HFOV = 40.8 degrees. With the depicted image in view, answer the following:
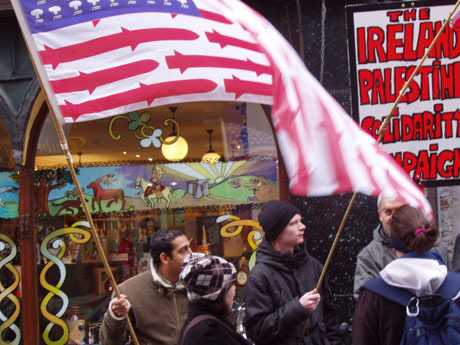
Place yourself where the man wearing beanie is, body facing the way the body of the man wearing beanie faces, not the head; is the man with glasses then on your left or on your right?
on your left

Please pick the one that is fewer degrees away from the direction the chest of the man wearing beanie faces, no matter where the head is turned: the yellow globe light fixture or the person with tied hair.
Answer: the person with tied hair

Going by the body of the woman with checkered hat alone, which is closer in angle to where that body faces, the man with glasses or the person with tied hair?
the man with glasses

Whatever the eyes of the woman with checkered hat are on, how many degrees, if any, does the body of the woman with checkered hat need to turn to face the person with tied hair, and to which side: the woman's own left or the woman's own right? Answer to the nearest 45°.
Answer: approximately 45° to the woman's own right

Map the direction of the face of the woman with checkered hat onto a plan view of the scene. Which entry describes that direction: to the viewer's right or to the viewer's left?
to the viewer's right

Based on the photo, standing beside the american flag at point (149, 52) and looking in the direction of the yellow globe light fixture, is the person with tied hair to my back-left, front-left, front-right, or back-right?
back-right

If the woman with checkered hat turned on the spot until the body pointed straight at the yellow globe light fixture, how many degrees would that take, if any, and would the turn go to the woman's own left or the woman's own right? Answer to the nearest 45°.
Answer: approximately 45° to the woman's own left

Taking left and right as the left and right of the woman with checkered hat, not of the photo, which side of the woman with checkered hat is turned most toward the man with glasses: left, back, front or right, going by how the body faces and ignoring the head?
front

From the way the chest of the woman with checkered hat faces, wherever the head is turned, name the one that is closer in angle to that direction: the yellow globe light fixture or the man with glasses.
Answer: the man with glasses

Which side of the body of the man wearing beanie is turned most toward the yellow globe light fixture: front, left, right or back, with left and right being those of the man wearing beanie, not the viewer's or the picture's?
back
